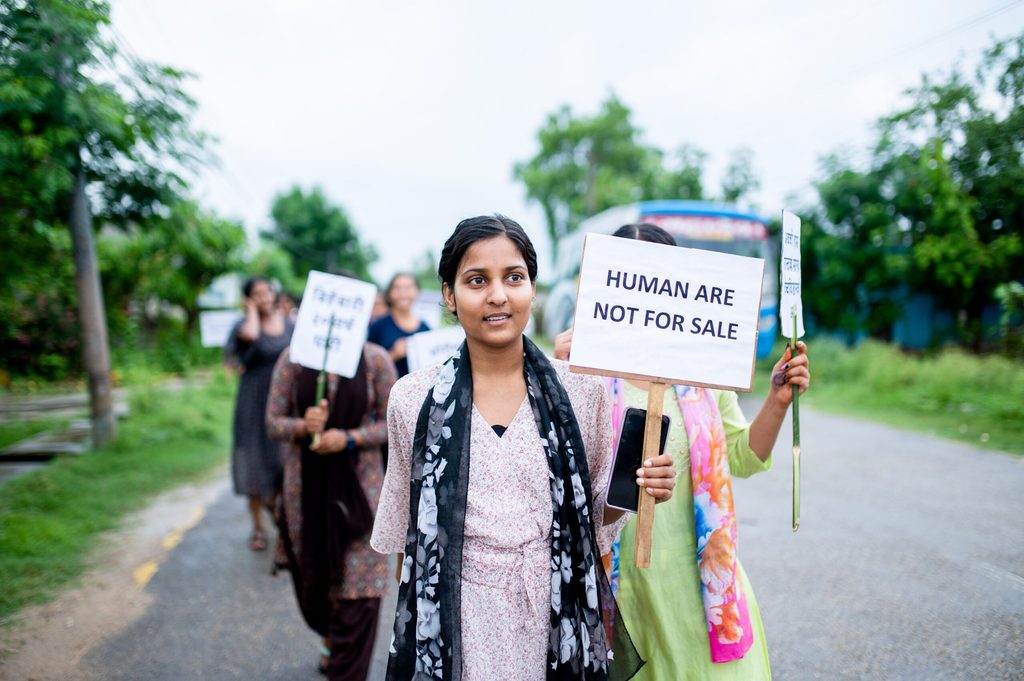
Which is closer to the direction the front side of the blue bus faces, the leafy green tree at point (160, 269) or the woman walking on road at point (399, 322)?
the woman walking on road

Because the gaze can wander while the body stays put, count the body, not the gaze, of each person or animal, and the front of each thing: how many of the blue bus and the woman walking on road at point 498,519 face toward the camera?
2

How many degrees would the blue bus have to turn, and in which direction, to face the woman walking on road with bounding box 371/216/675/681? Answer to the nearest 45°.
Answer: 0° — it already faces them

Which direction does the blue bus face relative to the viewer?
toward the camera

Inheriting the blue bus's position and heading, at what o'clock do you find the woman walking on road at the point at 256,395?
The woman walking on road is roughly at 1 o'clock from the blue bus.

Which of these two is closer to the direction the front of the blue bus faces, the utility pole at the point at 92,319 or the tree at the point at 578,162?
the utility pole

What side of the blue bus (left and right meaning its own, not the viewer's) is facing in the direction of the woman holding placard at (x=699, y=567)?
front

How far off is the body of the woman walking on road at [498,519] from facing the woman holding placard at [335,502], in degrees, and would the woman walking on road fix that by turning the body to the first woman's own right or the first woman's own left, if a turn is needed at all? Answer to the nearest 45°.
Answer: approximately 135° to the first woman's own right

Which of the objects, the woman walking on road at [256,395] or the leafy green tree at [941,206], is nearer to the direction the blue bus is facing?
the woman walking on road

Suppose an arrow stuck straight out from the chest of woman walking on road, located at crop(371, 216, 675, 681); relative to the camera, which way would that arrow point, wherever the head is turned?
toward the camera

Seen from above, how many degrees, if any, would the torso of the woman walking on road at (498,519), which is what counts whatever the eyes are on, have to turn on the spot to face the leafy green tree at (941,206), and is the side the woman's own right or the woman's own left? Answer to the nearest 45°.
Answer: approximately 135° to the woman's own left

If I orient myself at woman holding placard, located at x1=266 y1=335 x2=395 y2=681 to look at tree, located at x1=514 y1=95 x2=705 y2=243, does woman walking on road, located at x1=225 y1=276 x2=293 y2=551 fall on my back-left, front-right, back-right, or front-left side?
front-left

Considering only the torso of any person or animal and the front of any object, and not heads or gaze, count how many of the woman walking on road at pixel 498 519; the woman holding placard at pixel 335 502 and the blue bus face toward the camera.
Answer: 3

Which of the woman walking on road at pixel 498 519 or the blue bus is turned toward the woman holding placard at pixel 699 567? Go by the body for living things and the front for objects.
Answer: the blue bus

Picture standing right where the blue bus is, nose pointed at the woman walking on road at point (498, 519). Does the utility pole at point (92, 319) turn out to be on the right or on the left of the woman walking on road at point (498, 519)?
right
